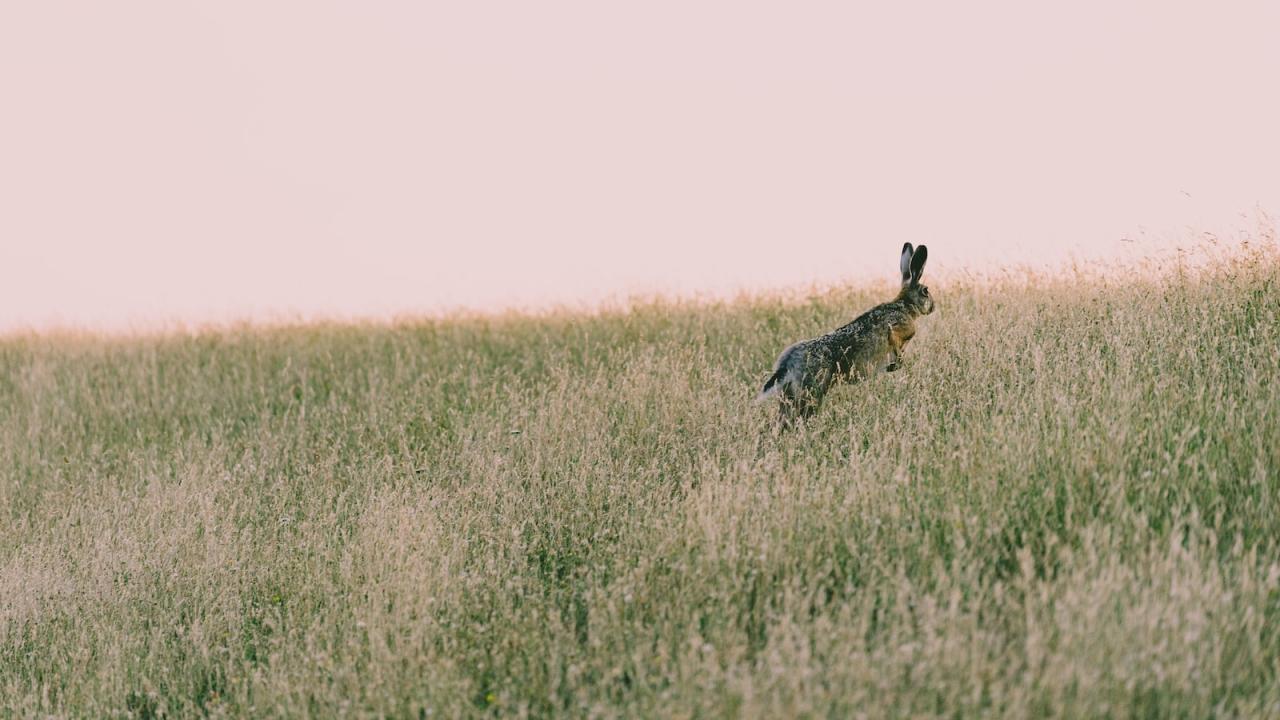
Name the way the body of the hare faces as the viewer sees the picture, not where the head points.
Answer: to the viewer's right
